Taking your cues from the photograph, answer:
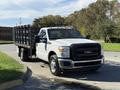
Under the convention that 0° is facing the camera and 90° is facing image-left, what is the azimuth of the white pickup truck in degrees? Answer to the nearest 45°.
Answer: approximately 315°
